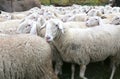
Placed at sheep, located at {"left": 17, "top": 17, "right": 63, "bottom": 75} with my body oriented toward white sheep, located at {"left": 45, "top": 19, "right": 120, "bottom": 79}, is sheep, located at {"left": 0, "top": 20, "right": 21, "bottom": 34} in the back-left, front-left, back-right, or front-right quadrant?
back-left

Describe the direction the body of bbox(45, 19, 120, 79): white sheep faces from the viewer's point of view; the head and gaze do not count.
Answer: to the viewer's left

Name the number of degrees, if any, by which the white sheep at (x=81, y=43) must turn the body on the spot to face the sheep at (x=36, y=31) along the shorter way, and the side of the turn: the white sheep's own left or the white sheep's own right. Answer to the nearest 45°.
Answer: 0° — it already faces it
